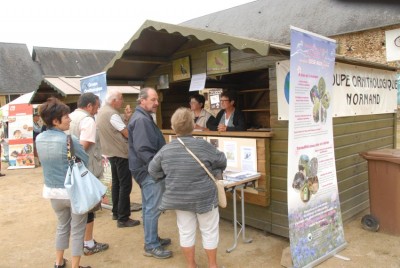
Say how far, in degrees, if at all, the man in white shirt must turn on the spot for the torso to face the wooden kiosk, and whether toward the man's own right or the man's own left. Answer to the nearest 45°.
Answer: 0° — they already face it

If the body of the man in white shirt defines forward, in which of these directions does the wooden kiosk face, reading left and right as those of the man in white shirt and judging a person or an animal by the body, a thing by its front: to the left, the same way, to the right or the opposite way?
the opposite way

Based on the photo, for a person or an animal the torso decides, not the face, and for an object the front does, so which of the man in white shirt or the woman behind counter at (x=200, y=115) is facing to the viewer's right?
the man in white shirt

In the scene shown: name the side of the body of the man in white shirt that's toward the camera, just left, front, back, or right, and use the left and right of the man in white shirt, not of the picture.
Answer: right

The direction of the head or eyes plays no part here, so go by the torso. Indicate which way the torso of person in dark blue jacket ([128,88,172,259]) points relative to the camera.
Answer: to the viewer's right

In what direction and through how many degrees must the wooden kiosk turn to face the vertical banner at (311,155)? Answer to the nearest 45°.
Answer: approximately 45° to its left

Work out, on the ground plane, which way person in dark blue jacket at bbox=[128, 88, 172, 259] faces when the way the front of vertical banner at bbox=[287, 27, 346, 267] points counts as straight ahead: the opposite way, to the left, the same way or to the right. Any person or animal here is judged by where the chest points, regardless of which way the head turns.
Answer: to the left

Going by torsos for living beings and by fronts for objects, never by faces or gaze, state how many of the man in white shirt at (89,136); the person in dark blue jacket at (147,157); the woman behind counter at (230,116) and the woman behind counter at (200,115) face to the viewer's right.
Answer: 2

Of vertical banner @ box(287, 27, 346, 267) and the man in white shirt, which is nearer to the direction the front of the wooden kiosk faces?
the man in white shirt

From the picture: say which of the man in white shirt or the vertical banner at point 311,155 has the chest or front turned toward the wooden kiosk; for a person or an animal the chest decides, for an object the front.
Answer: the man in white shirt

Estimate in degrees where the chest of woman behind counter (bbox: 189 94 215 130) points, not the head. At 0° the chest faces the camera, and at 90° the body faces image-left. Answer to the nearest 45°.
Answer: approximately 45°
